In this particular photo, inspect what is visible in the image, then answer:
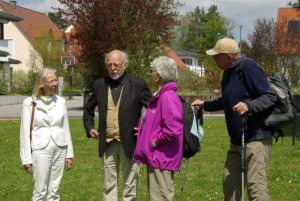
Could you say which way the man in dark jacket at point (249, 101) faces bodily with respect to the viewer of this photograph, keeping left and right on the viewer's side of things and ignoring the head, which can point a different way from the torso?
facing to the left of the viewer

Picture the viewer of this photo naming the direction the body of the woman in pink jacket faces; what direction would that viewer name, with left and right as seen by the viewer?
facing to the left of the viewer

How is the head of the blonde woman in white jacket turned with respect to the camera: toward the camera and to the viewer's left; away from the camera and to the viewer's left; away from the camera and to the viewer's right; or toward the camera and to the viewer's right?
toward the camera and to the viewer's right

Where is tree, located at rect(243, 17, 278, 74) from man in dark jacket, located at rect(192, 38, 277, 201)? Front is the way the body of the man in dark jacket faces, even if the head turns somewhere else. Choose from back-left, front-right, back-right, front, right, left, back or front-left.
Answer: right

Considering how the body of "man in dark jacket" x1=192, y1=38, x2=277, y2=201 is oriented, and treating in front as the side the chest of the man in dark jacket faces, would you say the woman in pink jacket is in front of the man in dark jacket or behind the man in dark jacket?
in front

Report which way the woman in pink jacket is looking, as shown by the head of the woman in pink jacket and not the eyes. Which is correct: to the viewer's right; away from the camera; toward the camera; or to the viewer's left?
to the viewer's left

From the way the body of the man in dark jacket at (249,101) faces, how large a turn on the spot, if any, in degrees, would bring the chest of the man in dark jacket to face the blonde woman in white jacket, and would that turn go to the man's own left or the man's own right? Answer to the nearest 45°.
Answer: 0° — they already face them

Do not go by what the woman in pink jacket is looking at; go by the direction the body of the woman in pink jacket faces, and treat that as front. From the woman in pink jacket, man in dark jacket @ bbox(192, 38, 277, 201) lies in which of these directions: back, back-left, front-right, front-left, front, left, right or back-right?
back

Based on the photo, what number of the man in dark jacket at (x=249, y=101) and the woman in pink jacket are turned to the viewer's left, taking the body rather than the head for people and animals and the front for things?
2

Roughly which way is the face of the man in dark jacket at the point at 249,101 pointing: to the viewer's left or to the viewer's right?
to the viewer's left

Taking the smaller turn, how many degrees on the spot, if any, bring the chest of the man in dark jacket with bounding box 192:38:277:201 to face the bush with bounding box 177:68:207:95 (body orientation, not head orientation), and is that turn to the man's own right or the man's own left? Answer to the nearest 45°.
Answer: approximately 90° to the man's own right

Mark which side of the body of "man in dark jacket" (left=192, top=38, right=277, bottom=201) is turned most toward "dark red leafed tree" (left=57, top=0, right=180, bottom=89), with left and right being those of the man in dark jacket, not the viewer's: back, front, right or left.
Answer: right

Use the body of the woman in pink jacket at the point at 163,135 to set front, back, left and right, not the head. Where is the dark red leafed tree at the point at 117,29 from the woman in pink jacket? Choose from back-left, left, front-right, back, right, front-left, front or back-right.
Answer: right
